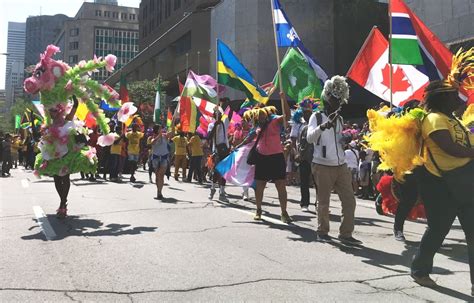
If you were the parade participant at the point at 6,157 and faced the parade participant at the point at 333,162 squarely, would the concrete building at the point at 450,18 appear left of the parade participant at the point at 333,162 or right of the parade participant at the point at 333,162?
left

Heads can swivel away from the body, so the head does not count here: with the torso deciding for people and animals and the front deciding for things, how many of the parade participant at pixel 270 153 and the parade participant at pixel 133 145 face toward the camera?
2

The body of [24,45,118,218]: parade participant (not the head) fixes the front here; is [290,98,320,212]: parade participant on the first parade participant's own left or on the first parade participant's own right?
on the first parade participant's own left

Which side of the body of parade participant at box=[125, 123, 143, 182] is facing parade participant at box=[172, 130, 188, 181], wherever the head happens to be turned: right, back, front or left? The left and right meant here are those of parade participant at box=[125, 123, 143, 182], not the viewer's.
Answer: left

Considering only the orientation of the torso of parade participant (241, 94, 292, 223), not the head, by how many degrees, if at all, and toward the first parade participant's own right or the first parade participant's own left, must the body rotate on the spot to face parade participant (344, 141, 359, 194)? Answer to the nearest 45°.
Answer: approximately 135° to the first parade participant's own left

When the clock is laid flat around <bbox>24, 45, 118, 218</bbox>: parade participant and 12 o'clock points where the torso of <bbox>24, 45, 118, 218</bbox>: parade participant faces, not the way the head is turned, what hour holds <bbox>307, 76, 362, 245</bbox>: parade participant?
<bbox>307, 76, 362, 245</bbox>: parade participant is roughly at 9 o'clock from <bbox>24, 45, 118, 218</bbox>: parade participant.

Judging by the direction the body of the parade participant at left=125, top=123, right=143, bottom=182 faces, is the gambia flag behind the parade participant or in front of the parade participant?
in front
